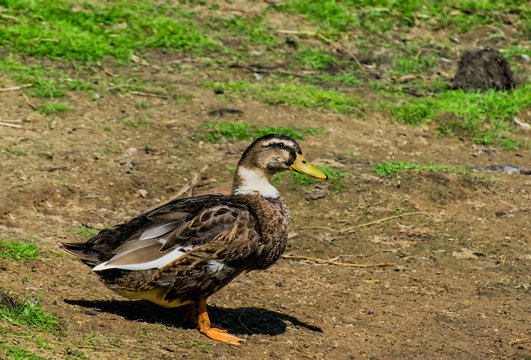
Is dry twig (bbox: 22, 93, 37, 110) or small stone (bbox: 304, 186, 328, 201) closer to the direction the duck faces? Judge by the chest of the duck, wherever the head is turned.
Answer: the small stone

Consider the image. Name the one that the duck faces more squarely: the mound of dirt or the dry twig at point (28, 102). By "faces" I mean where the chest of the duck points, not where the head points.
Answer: the mound of dirt

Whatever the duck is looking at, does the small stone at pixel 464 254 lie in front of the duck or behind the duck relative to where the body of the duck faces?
in front

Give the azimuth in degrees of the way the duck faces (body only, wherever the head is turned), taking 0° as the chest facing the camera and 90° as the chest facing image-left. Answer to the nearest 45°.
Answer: approximately 270°

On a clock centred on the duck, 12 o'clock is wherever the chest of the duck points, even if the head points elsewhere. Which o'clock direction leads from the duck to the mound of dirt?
The mound of dirt is roughly at 10 o'clock from the duck.

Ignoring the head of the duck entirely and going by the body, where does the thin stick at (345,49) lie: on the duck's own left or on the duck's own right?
on the duck's own left

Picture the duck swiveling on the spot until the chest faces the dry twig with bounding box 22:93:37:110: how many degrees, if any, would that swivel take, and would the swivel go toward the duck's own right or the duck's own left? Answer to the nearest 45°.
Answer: approximately 135° to the duck's own left
